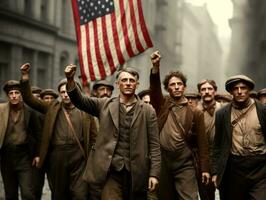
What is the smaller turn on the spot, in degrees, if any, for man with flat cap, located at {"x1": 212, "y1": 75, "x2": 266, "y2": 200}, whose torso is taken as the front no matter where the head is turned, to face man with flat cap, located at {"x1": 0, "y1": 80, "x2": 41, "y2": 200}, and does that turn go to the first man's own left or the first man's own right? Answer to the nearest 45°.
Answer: approximately 90° to the first man's own right

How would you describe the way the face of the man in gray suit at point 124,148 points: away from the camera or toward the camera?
toward the camera

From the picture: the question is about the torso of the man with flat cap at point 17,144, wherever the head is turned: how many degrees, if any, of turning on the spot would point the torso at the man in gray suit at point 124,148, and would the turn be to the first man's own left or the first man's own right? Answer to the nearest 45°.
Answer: approximately 45° to the first man's own left

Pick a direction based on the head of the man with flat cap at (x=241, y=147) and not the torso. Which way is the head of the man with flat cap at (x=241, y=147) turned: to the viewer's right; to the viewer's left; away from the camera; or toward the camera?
toward the camera

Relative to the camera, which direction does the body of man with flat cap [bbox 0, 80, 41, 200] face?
toward the camera

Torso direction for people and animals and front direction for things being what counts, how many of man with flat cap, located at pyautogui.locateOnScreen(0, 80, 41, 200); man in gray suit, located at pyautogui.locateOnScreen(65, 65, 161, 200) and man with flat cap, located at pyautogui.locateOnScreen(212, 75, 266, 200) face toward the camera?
3

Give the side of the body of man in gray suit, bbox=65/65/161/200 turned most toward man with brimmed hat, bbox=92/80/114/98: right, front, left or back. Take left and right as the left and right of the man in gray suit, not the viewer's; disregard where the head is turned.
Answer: back

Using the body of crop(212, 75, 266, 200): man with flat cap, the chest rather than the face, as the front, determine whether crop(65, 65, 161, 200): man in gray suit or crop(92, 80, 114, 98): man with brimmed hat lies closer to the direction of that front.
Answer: the man in gray suit

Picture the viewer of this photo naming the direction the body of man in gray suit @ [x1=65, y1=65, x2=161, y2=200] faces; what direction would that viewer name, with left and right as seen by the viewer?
facing the viewer

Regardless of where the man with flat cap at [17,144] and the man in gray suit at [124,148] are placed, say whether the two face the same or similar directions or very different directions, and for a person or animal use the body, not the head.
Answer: same or similar directions
